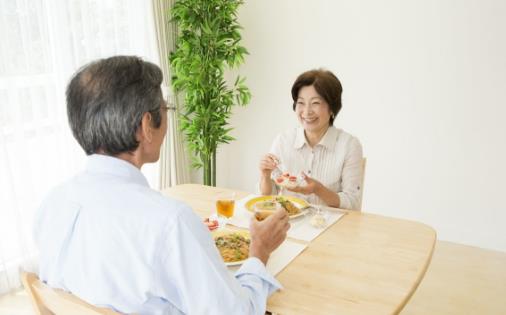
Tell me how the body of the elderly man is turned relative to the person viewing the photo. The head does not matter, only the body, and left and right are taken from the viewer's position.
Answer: facing away from the viewer and to the right of the viewer

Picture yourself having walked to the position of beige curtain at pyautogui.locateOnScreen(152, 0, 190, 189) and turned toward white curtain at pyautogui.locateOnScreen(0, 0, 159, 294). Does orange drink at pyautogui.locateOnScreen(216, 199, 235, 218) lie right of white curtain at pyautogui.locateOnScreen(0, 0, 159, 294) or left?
left

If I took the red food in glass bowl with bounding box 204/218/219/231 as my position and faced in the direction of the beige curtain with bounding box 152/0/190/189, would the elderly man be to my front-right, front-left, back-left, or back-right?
back-left

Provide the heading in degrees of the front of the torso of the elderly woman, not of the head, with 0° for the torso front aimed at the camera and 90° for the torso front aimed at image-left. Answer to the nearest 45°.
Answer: approximately 45°

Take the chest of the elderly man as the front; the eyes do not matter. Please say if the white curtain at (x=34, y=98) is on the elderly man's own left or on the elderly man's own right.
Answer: on the elderly man's own left

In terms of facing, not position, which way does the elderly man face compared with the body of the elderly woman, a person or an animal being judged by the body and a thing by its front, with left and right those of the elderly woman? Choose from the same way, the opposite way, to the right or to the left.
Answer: the opposite way

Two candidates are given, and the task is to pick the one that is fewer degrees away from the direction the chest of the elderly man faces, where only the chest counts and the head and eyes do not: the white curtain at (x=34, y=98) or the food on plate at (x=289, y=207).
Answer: the food on plate

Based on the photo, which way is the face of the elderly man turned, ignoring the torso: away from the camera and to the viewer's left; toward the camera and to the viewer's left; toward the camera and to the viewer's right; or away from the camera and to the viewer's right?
away from the camera and to the viewer's right

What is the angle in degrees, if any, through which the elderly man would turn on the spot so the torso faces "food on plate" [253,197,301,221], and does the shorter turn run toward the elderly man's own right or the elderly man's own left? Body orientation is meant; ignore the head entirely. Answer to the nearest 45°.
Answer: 0° — they already face it
